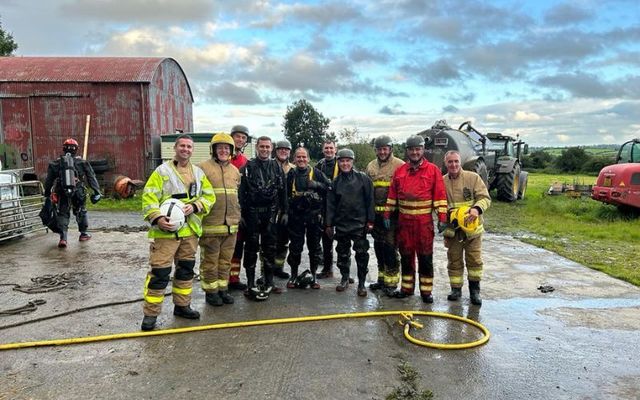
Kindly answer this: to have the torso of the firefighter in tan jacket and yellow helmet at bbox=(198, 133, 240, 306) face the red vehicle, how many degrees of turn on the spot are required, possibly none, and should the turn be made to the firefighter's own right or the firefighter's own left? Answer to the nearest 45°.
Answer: approximately 135° to the firefighter's own left

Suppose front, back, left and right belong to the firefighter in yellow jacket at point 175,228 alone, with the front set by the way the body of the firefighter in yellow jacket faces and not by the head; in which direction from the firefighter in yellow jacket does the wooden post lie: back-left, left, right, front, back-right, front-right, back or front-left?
back

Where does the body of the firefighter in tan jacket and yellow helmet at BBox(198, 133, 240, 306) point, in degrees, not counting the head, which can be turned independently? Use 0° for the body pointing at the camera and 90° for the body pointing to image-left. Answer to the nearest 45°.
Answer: approximately 0°

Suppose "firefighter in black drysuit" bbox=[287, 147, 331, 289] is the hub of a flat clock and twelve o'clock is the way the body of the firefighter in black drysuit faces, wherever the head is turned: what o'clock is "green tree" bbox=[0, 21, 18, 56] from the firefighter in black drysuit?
The green tree is roughly at 5 o'clock from the firefighter in black drysuit.

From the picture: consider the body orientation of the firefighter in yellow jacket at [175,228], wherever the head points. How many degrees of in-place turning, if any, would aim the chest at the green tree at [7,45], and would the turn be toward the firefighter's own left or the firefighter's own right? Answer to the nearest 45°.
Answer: approximately 180°

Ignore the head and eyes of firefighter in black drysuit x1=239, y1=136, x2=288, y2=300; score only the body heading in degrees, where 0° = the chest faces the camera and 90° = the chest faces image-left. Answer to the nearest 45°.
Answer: approximately 0°
